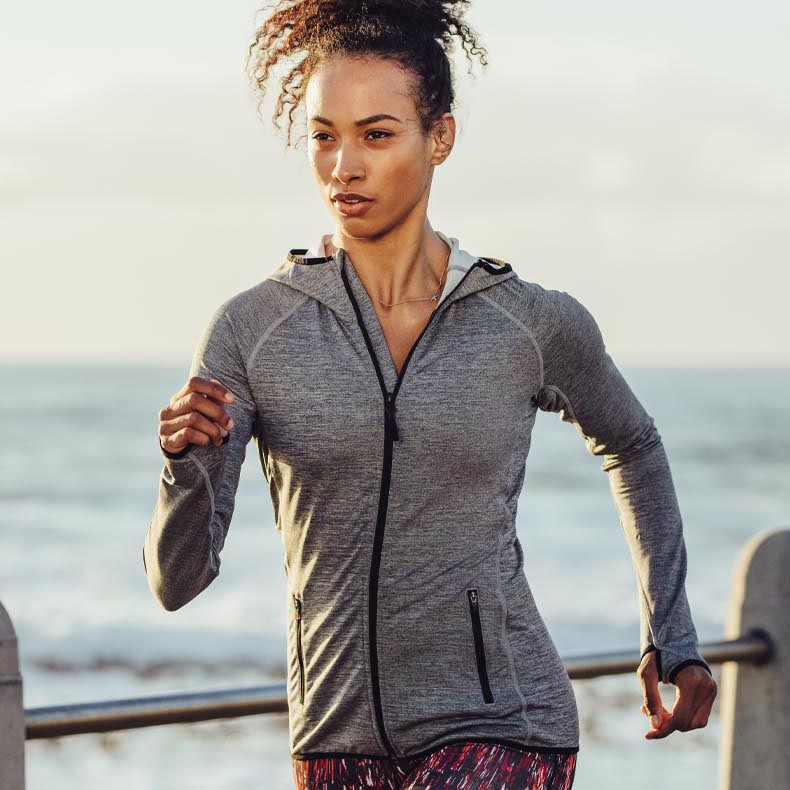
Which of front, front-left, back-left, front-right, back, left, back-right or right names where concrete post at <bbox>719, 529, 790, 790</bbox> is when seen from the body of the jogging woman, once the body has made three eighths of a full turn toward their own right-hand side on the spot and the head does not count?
right

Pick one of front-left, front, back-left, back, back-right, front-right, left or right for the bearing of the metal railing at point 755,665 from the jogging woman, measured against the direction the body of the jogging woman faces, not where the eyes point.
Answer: back-left

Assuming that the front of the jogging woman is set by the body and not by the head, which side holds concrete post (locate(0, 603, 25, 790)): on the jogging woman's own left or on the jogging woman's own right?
on the jogging woman's own right

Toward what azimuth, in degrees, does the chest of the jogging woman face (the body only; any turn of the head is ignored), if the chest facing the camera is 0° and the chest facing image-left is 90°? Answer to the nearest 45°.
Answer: approximately 0°
